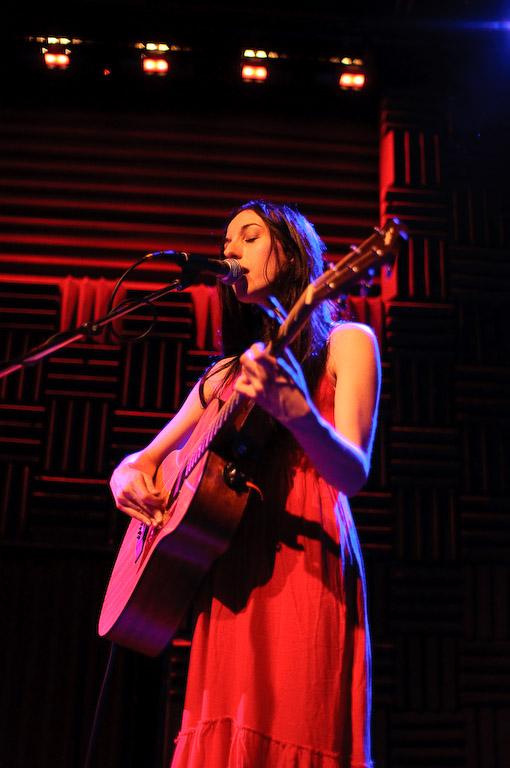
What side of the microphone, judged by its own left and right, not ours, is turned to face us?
right

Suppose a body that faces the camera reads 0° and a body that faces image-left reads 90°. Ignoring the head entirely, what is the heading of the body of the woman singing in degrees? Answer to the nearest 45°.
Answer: approximately 45°

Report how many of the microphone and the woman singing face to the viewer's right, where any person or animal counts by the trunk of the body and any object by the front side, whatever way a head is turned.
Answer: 1
